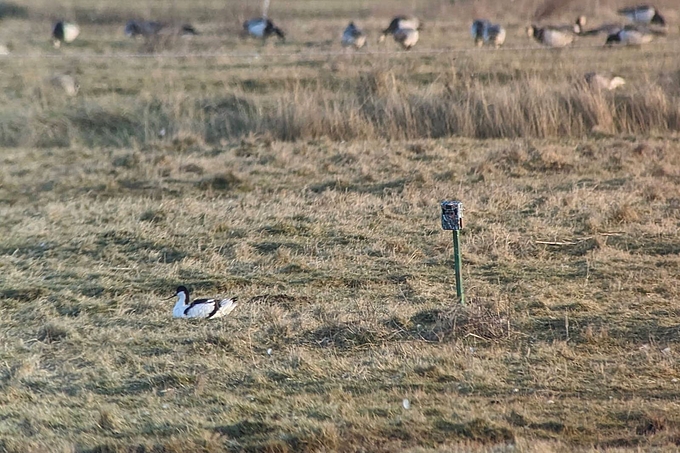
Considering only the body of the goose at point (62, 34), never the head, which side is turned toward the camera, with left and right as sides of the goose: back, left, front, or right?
left

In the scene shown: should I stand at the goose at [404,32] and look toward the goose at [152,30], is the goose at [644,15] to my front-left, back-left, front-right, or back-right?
back-right

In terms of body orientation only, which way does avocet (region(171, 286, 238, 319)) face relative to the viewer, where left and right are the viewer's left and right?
facing to the left of the viewer

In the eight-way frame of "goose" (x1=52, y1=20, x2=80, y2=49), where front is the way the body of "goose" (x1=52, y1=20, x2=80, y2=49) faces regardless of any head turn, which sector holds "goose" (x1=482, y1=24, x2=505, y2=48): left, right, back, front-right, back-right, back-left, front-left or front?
back-left

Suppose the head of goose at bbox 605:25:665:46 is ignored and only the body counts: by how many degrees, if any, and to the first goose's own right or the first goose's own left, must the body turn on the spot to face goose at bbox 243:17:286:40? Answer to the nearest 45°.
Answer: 0° — it already faces it
